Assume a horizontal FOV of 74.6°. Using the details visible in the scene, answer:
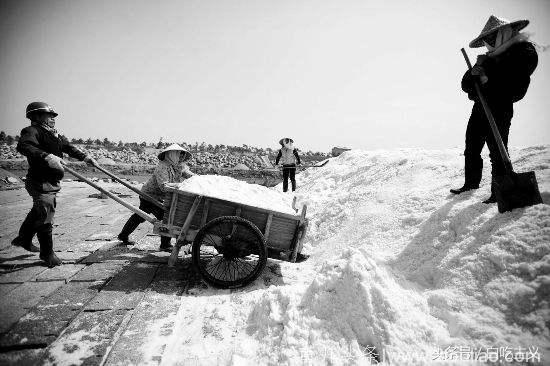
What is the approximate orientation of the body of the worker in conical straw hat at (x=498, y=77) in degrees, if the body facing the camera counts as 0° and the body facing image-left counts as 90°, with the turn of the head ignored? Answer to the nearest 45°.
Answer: approximately 45°

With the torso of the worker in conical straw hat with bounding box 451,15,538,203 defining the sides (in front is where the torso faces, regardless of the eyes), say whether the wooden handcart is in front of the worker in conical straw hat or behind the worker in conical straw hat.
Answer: in front

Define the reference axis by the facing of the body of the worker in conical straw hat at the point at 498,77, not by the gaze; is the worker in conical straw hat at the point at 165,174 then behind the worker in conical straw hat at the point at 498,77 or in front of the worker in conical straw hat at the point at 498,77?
in front

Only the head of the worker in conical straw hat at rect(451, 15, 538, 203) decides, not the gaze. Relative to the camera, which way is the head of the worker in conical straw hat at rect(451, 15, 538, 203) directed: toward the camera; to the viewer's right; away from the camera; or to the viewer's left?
to the viewer's left

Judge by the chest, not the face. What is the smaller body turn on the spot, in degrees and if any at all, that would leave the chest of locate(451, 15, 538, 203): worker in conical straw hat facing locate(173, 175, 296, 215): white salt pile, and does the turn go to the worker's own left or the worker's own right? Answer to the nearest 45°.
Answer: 0° — they already face it
